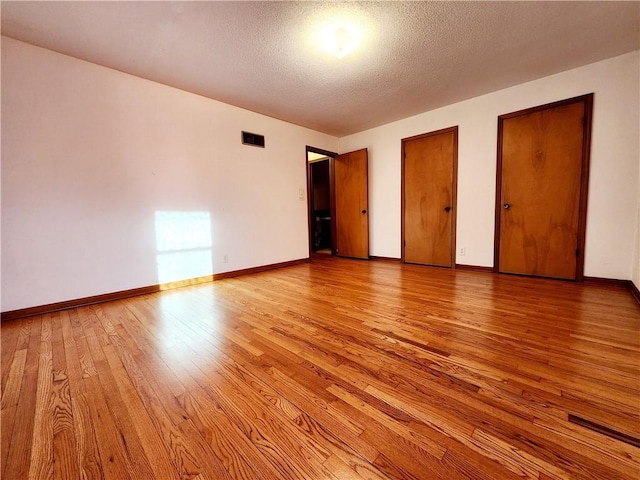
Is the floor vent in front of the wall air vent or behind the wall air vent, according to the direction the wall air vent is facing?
in front

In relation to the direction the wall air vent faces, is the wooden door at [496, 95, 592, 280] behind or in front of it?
in front

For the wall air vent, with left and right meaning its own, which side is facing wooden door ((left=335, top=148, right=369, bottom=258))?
left

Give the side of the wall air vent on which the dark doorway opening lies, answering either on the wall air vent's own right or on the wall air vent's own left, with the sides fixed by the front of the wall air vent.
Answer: on the wall air vent's own left

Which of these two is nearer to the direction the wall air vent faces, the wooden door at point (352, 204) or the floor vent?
the floor vent

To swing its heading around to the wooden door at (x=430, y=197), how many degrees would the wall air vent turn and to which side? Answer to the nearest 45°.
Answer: approximately 45° to its left

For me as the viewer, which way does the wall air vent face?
facing the viewer and to the right of the viewer
